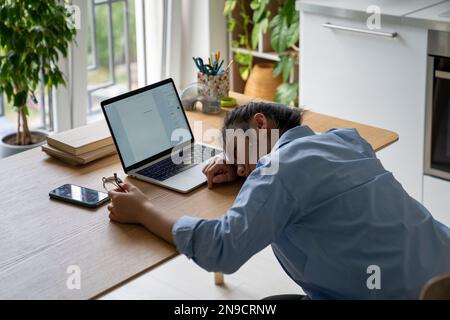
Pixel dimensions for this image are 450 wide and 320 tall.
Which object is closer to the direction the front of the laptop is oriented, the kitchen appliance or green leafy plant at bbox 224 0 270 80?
the kitchen appliance

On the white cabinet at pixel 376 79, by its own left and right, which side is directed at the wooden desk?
front

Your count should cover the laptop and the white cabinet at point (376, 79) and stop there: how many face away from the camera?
0

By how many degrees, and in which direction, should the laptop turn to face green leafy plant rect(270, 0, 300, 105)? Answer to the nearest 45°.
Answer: approximately 135° to its left

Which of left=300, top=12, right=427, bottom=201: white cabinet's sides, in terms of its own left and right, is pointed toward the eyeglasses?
front

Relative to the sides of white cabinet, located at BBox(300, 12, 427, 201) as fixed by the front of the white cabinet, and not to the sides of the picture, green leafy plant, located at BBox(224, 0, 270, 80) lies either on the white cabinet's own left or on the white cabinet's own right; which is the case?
on the white cabinet's own right

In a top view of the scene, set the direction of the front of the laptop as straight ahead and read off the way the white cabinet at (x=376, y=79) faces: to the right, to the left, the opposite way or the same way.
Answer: to the right

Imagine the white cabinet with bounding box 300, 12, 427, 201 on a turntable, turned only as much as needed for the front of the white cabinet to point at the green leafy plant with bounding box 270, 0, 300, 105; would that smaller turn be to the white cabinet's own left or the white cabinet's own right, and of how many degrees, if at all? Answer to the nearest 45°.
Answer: approximately 90° to the white cabinet's own right

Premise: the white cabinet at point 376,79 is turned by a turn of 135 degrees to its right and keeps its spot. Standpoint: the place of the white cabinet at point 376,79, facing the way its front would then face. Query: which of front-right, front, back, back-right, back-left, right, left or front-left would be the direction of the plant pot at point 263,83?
front-left

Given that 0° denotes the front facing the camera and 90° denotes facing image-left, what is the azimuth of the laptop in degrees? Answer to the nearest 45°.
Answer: approximately 315°

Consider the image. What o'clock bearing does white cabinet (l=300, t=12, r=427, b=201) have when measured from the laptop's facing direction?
The white cabinet is roughly at 9 o'clock from the laptop.

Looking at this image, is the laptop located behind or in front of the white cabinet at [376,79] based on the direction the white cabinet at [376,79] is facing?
in front

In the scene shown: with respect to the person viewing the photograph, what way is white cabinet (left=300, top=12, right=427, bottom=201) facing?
facing the viewer and to the left of the viewer

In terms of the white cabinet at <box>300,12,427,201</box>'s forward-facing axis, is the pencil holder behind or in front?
in front
